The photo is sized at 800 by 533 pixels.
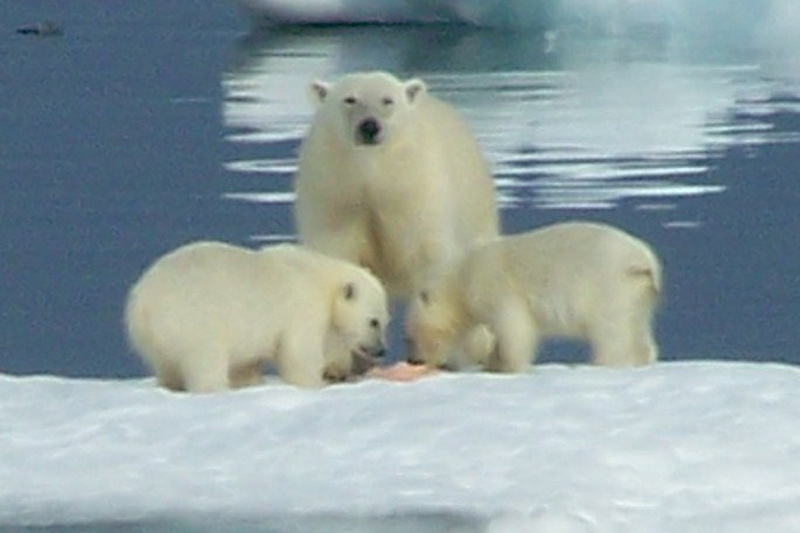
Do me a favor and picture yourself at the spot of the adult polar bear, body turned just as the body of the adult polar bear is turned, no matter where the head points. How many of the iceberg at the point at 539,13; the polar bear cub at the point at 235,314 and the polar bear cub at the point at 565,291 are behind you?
1

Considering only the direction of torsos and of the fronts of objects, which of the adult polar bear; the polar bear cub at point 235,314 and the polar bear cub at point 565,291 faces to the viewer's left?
the polar bear cub at point 565,291

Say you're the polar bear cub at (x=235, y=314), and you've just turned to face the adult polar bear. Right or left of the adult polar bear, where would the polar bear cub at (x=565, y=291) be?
right

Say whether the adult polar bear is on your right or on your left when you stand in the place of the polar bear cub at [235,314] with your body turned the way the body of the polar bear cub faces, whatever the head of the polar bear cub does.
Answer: on your left

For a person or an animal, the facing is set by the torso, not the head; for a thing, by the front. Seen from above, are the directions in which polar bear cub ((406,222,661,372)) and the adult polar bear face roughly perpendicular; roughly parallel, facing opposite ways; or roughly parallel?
roughly perpendicular

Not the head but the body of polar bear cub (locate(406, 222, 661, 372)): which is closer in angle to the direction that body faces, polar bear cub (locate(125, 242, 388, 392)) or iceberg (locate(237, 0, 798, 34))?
the polar bear cub

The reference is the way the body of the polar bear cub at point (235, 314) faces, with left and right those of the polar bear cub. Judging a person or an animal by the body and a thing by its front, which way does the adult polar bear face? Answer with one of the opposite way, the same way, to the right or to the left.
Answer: to the right

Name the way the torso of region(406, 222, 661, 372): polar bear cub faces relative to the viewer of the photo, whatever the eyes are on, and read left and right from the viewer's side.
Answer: facing to the left of the viewer

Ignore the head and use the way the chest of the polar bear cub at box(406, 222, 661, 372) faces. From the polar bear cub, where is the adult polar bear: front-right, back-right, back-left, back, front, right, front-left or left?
front-right

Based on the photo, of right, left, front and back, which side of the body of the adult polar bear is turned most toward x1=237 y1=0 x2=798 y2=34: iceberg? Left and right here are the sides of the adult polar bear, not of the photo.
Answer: back

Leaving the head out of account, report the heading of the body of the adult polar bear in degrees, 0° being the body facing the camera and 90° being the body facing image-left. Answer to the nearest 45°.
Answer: approximately 0°

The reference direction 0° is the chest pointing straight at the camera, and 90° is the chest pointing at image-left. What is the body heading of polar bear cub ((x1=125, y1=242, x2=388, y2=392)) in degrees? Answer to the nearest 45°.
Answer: approximately 270°
